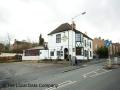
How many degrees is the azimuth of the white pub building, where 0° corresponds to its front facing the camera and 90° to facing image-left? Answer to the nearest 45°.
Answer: approximately 315°
